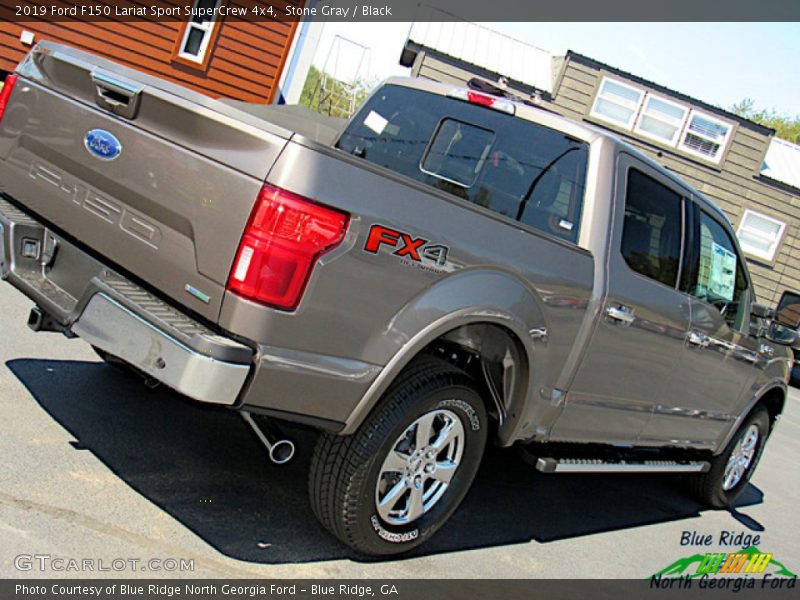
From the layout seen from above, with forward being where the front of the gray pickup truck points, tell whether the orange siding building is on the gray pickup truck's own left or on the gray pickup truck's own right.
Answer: on the gray pickup truck's own left

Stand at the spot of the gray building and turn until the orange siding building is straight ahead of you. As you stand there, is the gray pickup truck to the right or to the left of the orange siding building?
left

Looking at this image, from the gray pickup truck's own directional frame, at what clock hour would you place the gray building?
The gray building is roughly at 11 o'clock from the gray pickup truck.

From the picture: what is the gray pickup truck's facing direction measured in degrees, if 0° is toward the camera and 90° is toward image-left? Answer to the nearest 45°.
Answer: approximately 225°

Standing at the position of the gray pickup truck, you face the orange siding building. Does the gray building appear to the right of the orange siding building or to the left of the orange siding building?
right

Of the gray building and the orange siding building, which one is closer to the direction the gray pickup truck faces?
the gray building
